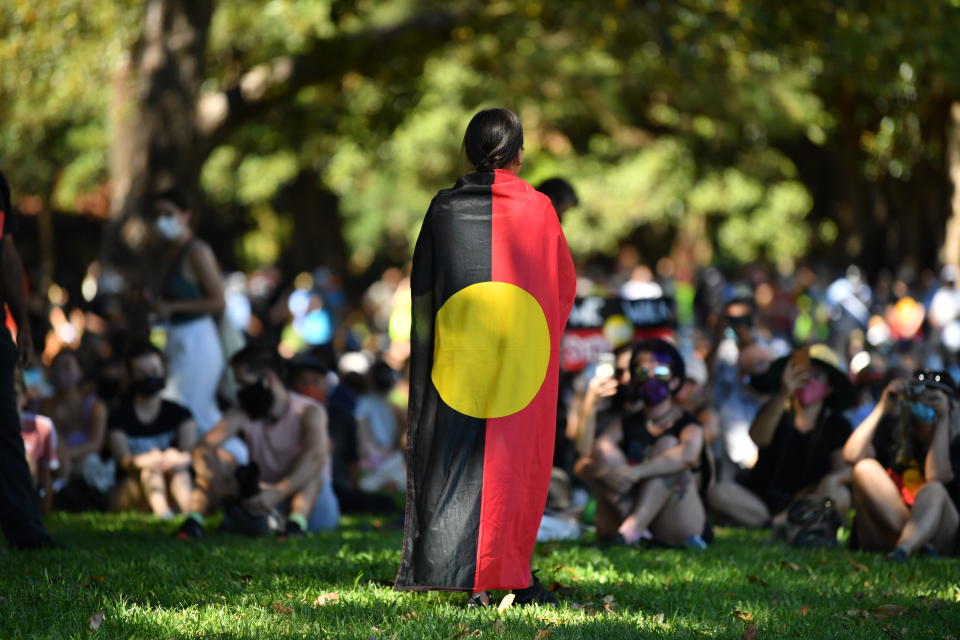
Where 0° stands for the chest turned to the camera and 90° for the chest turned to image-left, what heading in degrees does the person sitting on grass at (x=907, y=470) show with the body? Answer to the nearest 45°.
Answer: approximately 0°

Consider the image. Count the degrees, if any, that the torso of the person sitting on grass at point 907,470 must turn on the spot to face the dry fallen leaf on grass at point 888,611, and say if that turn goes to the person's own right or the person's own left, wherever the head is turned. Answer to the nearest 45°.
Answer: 0° — they already face it
